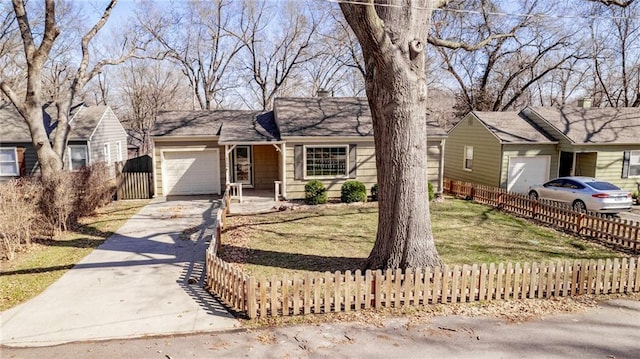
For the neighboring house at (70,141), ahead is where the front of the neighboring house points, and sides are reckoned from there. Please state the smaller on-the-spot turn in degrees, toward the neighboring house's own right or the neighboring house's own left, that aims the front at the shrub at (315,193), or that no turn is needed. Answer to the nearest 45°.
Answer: approximately 45° to the neighboring house's own left

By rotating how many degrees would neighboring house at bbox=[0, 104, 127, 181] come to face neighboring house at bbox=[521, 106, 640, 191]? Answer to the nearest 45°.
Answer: approximately 45° to its left

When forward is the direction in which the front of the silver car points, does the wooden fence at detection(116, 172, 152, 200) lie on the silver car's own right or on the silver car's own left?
on the silver car's own left

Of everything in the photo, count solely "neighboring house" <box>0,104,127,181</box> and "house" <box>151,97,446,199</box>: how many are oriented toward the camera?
2

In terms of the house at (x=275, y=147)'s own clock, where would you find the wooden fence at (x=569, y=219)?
The wooden fence is roughly at 10 o'clock from the house.

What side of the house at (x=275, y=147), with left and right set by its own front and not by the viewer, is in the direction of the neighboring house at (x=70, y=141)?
right

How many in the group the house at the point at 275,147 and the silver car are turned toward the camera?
1

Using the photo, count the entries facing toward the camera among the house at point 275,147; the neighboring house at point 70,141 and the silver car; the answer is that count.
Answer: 2

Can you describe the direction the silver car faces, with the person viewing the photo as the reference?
facing away from the viewer and to the left of the viewer
